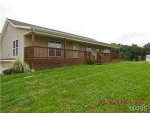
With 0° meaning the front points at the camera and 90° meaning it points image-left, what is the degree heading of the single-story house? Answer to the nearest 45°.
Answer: approximately 315°

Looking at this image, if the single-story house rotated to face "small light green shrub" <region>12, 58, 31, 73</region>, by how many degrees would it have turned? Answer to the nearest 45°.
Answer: approximately 45° to its right
